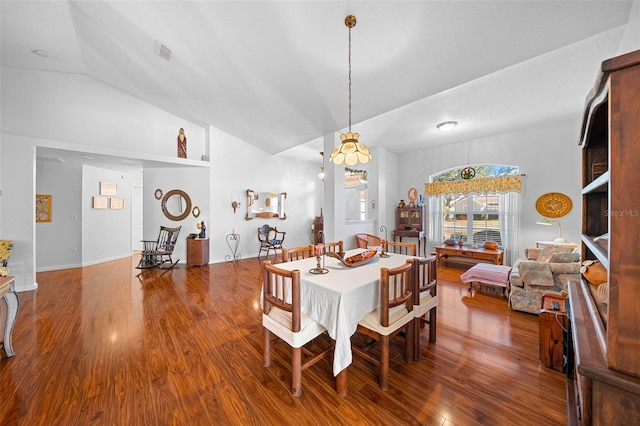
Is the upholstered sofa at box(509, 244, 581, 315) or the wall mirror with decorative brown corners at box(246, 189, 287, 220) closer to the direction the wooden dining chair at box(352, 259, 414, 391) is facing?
the wall mirror with decorative brown corners

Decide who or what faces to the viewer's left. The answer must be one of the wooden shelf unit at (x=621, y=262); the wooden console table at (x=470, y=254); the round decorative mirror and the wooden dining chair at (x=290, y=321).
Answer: the wooden shelf unit

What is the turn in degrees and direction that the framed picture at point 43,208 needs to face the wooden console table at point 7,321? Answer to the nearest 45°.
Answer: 0° — it already faces it

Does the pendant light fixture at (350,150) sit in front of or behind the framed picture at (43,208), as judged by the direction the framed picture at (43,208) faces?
in front

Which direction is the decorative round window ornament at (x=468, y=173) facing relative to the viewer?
toward the camera

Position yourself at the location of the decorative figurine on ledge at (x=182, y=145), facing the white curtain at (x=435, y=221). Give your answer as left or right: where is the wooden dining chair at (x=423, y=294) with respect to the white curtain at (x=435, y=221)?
right

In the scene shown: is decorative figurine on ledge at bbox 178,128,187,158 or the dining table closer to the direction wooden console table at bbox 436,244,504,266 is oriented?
the dining table

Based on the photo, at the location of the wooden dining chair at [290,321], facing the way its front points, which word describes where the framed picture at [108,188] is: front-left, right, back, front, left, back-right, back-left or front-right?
left

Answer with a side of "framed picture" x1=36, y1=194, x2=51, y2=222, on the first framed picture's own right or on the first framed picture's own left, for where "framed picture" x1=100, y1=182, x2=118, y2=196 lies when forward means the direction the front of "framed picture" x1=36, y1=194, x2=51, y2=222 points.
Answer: on the first framed picture's own left

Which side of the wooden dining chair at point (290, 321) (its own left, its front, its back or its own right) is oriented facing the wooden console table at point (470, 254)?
front

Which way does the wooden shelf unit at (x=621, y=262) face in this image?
to the viewer's left

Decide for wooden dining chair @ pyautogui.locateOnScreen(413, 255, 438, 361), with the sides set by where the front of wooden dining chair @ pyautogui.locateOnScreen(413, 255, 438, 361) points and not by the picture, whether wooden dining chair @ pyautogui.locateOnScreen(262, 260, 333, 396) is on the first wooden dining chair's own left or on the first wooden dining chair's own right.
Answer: on the first wooden dining chair's own left

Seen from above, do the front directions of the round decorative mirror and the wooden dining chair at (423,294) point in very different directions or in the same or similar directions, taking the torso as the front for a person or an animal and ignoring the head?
very different directions

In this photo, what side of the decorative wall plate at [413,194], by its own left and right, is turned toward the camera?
front

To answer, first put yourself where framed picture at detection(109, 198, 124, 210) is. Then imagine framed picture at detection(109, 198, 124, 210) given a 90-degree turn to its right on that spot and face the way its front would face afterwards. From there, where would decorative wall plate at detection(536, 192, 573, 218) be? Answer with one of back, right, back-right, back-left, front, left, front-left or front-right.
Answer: back-left

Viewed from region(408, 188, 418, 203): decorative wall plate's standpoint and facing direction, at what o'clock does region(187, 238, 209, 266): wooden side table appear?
The wooden side table is roughly at 2 o'clock from the decorative wall plate.

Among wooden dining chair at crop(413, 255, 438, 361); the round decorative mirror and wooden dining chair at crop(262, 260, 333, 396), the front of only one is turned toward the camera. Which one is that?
the round decorative mirror

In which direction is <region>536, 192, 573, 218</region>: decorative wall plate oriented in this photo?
toward the camera
